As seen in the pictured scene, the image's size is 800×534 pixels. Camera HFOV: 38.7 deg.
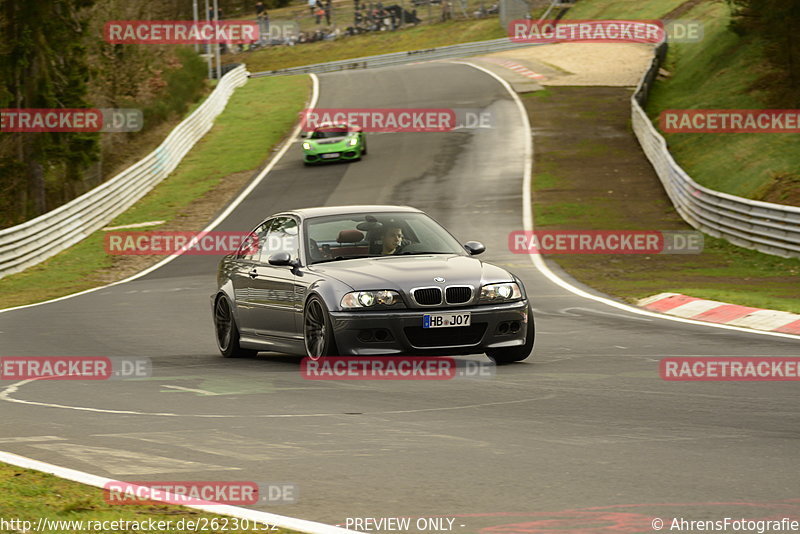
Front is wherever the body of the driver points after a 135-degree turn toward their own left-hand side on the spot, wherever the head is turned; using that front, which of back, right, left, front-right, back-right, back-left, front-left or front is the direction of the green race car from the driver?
front

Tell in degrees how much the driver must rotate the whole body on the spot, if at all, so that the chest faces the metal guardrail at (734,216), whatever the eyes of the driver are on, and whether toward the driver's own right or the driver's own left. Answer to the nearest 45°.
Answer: approximately 90° to the driver's own left

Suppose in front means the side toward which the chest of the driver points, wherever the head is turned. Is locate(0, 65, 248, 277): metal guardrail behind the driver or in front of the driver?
behind

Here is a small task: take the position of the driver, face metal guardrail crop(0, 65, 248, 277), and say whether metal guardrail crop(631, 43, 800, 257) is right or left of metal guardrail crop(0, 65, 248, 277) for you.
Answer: right

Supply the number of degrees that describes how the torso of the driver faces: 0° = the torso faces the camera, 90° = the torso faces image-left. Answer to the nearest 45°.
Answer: approximately 315°
